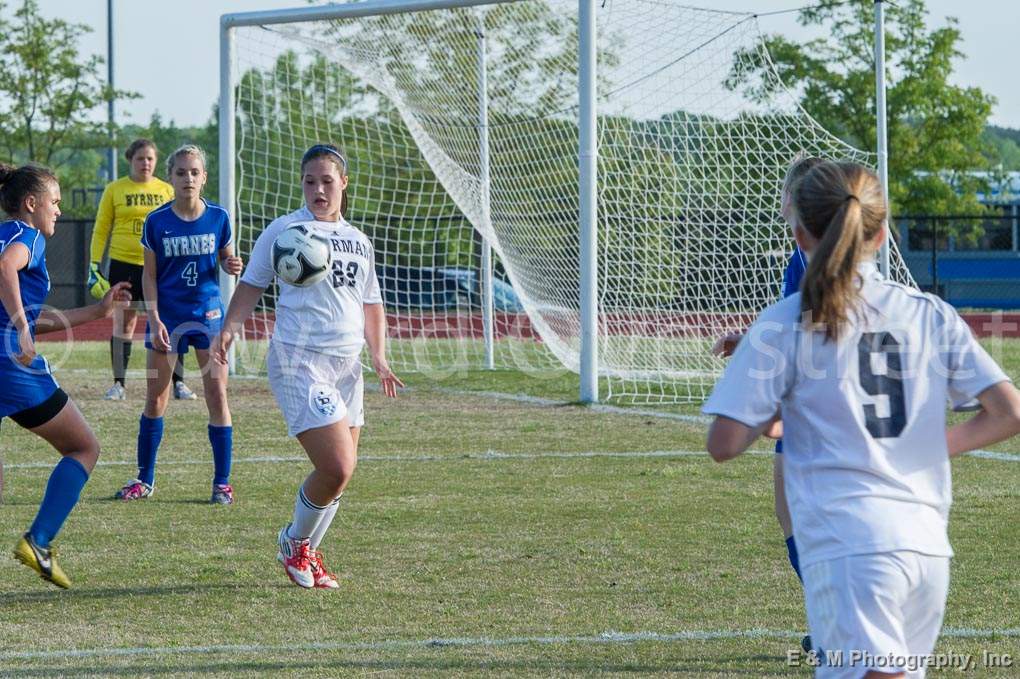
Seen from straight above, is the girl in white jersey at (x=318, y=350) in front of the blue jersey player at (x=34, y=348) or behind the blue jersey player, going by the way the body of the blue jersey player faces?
in front

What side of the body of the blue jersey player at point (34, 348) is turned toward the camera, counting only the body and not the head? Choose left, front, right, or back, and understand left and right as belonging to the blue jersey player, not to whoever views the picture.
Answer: right

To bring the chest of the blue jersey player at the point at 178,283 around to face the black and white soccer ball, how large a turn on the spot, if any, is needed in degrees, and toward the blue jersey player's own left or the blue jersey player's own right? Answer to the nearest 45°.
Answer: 0° — they already face it

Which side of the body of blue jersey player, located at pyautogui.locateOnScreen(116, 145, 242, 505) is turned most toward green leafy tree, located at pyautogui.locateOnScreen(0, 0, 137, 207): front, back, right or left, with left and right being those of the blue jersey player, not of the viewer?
back

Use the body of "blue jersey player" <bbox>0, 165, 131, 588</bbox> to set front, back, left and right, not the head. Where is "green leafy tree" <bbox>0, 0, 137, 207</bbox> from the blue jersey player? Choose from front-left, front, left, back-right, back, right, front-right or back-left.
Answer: left

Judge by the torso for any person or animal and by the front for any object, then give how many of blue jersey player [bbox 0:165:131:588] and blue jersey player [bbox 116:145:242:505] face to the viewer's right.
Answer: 1

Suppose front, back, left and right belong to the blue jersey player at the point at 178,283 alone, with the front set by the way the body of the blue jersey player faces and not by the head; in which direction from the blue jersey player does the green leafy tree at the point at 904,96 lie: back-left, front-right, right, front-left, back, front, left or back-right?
back-left

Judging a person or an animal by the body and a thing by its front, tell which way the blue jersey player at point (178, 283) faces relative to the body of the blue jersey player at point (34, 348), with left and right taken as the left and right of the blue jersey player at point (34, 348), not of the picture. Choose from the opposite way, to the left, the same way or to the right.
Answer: to the right

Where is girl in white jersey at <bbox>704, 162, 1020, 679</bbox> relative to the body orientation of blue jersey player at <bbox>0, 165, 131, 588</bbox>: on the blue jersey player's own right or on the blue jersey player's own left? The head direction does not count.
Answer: on the blue jersey player's own right

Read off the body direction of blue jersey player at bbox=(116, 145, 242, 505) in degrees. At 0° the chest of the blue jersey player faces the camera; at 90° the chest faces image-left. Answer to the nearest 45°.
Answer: approximately 0°

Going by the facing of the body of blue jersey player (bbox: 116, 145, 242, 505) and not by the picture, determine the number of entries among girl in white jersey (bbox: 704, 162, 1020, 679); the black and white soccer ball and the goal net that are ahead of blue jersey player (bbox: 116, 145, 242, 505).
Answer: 2

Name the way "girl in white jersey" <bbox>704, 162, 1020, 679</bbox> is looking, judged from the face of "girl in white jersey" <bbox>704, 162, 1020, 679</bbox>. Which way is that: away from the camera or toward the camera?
away from the camera

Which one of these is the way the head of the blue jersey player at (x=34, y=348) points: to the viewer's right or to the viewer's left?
to the viewer's right

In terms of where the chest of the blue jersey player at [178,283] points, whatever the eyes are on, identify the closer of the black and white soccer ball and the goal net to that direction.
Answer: the black and white soccer ball
